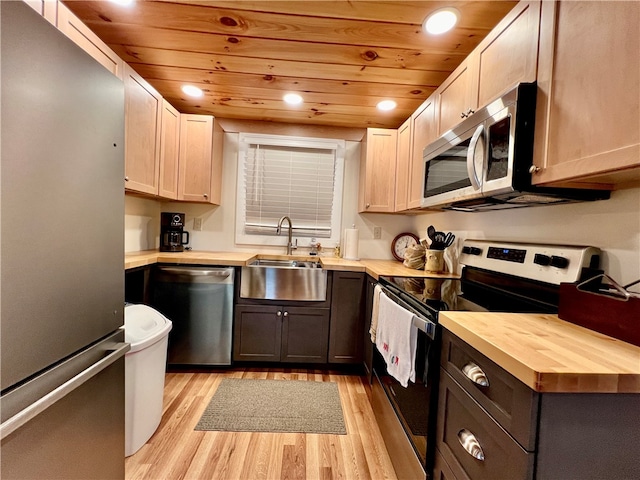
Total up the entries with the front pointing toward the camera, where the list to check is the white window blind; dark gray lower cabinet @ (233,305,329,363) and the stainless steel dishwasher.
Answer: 3

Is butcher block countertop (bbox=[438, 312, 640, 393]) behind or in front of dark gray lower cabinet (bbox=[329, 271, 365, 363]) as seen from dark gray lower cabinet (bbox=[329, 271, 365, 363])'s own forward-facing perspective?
in front

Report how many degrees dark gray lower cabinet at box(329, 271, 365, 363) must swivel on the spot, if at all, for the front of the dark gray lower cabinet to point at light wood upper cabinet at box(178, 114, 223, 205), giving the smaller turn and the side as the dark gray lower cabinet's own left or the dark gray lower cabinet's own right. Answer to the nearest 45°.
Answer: approximately 90° to the dark gray lower cabinet's own right

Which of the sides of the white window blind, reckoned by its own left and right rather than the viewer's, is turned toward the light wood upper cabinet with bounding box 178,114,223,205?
right

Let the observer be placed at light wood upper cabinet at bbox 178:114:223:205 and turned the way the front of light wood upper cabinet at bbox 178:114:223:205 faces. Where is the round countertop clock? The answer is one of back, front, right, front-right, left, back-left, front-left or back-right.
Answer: left

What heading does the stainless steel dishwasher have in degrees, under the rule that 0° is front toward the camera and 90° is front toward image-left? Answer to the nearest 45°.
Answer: approximately 0°

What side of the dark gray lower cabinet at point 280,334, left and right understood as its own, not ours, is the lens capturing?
front
